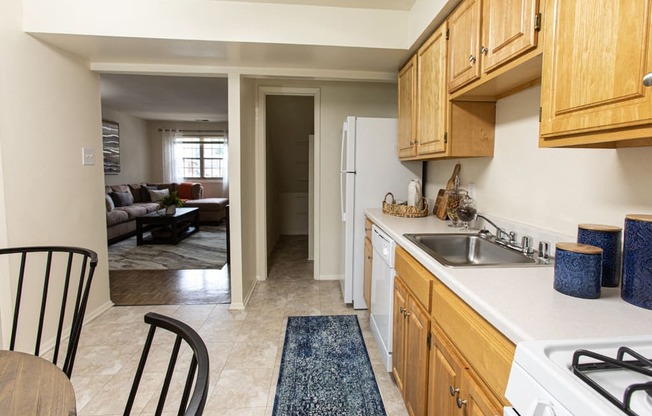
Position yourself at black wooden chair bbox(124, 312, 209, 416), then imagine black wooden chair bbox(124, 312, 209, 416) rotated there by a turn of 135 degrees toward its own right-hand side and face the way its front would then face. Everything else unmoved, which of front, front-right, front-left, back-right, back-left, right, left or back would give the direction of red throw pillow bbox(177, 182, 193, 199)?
front

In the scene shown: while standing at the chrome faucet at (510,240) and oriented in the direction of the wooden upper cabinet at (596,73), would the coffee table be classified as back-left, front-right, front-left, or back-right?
back-right

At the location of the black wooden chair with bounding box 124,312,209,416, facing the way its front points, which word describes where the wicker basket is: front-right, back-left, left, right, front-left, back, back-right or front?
back

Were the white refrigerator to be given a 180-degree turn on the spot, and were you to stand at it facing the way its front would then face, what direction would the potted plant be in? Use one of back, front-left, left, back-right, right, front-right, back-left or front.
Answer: back-left

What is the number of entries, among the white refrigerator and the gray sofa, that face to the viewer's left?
1

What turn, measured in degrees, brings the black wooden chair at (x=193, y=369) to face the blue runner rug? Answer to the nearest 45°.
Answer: approximately 180°

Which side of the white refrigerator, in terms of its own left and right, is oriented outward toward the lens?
left

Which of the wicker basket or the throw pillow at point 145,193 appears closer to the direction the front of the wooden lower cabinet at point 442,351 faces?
the throw pillow

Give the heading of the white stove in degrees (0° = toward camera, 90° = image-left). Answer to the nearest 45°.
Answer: approximately 45°

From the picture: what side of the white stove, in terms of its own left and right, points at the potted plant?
right
